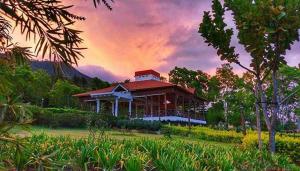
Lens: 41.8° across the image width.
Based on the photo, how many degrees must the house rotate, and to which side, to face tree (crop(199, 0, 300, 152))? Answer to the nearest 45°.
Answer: approximately 45° to its left

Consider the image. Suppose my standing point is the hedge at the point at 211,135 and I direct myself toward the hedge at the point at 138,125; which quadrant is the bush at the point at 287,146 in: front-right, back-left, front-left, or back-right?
back-left

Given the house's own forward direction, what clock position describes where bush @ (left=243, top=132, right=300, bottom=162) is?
The bush is roughly at 10 o'clock from the house.

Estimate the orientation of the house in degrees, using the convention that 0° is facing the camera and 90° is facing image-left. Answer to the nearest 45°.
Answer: approximately 45°

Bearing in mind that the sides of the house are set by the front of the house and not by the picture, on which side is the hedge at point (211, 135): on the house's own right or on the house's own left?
on the house's own left
